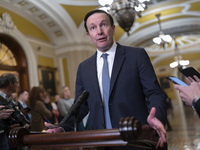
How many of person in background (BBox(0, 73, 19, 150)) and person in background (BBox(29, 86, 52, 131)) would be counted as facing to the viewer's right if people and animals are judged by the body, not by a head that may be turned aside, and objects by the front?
2

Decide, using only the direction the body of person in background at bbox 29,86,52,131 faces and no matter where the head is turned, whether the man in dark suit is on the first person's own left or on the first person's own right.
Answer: on the first person's own right

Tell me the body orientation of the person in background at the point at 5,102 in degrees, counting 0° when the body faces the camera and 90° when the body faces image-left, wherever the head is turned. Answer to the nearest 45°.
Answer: approximately 270°

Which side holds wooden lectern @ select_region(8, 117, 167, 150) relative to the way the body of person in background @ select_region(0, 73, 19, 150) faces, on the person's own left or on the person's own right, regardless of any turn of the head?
on the person's own right

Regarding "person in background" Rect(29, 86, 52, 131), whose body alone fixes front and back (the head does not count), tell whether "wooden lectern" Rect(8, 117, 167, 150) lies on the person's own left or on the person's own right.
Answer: on the person's own right

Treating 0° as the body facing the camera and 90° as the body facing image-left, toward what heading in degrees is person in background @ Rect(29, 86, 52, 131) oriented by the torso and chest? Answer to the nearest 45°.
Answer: approximately 270°
